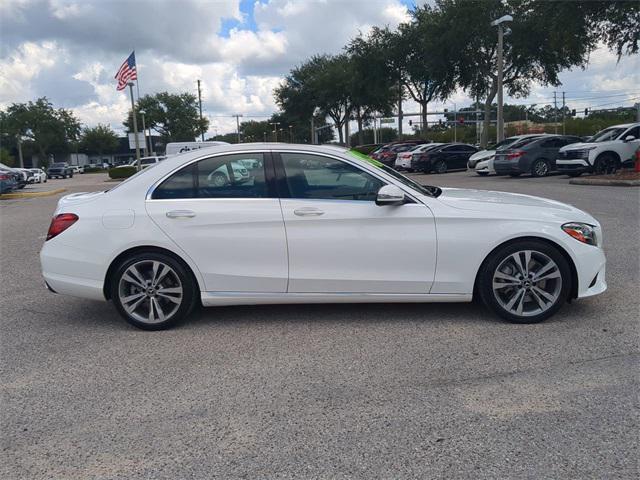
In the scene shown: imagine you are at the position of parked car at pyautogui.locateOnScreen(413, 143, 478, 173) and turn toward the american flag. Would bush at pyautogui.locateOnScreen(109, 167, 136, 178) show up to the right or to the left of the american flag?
left

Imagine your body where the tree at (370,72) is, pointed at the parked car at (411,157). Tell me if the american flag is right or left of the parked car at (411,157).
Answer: right

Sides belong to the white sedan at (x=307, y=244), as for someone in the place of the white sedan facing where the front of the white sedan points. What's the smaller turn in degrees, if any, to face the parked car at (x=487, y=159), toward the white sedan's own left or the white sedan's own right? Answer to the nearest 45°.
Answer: approximately 90° to the white sedan's own left

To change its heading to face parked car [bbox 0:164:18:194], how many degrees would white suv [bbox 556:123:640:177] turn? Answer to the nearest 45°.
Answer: approximately 45° to its right

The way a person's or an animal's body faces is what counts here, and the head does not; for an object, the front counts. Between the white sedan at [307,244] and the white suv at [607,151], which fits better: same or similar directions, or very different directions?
very different directions

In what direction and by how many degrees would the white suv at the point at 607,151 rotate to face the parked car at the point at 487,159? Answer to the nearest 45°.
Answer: approximately 90° to its right

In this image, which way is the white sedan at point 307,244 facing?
to the viewer's right

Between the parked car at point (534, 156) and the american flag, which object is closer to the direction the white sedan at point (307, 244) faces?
the parked car

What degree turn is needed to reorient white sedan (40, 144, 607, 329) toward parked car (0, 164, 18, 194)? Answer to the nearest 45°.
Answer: approximately 135° to its left
